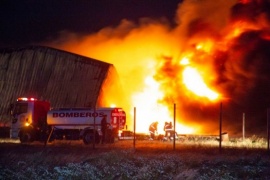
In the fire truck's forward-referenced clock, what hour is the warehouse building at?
The warehouse building is roughly at 3 o'clock from the fire truck.

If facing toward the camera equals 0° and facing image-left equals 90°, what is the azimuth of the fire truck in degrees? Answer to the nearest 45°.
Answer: approximately 90°

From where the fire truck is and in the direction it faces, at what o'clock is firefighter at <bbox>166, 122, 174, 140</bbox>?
The firefighter is roughly at 6 o'clock from the fire truck.

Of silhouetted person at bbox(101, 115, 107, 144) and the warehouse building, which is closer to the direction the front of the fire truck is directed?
the warehouse building

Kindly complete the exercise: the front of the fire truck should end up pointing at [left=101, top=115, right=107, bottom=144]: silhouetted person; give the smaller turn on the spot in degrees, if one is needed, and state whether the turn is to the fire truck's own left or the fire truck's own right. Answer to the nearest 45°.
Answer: approximately 135° to the fire truck's own left

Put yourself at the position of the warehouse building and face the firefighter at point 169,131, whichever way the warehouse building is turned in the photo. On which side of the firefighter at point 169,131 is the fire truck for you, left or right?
right

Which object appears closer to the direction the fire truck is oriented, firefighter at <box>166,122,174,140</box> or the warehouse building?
the warehouse building
